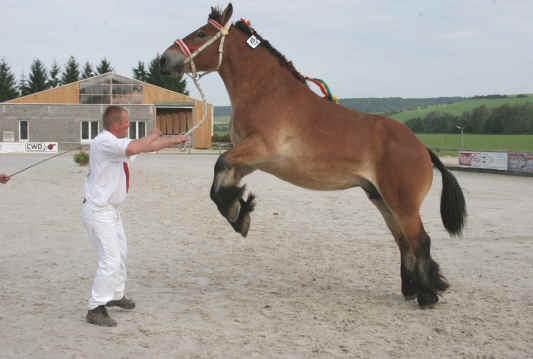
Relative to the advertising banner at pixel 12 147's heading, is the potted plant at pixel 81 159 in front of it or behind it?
in front

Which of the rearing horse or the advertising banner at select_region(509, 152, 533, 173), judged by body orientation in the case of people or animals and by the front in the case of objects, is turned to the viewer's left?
the rearing horse

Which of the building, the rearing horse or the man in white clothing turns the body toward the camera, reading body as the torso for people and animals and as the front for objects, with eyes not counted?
the building

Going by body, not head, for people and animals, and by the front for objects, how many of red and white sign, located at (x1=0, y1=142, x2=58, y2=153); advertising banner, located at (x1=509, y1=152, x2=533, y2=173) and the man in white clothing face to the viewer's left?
0

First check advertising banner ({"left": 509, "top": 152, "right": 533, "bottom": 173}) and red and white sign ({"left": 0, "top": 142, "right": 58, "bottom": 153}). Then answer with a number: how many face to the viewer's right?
0

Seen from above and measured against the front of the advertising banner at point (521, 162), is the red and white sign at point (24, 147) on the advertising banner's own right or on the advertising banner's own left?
on the advertising banner's own right

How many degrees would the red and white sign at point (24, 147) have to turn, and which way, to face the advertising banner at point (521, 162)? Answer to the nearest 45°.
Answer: approximately 45° to its left

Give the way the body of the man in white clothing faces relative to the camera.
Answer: to the viewer's right

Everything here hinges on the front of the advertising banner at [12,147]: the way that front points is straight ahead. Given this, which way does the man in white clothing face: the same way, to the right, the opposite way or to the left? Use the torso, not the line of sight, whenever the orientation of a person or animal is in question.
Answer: to the left

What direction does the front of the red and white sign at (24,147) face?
toward the camera

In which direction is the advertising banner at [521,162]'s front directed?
toward the camera

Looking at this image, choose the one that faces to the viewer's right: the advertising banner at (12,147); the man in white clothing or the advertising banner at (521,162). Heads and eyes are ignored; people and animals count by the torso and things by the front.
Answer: the man in white clothing

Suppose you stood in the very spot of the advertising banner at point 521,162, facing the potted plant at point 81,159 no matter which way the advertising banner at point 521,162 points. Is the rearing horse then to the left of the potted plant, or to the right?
left

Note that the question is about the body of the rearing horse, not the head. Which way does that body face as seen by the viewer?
to the viewer's left

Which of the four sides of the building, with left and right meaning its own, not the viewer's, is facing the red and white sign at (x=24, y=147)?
front

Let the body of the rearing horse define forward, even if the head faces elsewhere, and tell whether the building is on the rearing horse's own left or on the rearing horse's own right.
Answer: on the rearing horse's own right
